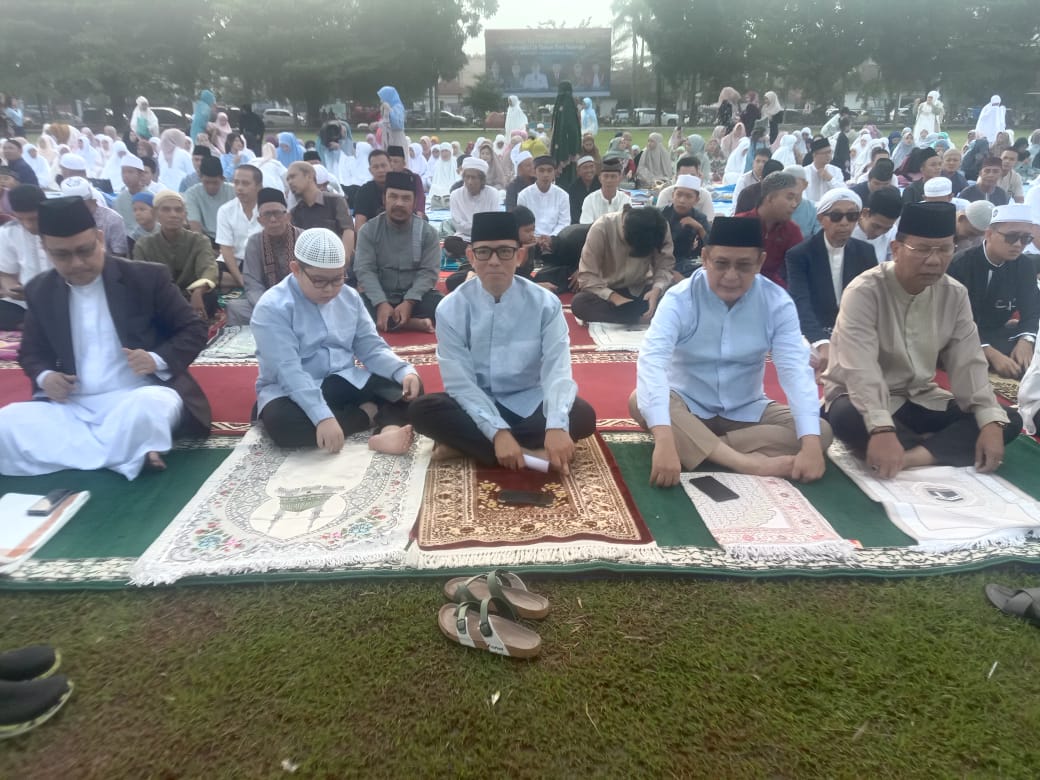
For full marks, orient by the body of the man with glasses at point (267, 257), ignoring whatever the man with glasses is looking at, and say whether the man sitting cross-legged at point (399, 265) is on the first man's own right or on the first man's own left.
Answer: on the first man's own left

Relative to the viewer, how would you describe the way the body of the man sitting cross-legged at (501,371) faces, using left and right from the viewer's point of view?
facing the viewer

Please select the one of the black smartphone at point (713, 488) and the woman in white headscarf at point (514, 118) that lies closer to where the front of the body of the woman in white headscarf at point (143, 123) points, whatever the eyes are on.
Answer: the black smartphone

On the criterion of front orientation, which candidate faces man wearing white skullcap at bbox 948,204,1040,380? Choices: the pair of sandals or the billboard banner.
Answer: the billboard banner

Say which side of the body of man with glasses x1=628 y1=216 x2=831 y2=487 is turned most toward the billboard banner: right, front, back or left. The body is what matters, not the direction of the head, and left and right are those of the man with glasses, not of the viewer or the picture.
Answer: back

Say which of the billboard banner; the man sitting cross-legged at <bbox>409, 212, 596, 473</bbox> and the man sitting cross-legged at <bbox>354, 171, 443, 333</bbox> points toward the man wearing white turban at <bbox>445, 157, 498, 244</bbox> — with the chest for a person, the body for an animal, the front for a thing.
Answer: the billboard banner

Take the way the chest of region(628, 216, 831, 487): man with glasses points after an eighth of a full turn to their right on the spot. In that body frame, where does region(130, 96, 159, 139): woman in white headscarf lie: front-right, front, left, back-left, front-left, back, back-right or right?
right

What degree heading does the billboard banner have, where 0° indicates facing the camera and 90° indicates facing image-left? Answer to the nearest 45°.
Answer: approximately 0°

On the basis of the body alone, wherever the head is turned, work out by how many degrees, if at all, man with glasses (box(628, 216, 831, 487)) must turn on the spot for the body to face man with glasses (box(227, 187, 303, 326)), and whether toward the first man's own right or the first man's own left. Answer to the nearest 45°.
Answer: approximately 90° to the first man's own right

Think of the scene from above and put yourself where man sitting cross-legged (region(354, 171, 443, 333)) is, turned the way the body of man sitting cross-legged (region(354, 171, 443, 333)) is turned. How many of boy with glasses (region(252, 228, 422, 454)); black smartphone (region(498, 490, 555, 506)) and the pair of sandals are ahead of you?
3

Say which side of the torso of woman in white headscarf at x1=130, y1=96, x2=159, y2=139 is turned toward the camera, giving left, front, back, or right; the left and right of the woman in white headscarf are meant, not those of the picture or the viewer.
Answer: front

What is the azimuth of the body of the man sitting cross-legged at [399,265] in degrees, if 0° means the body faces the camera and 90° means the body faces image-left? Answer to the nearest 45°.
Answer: approximately 0°

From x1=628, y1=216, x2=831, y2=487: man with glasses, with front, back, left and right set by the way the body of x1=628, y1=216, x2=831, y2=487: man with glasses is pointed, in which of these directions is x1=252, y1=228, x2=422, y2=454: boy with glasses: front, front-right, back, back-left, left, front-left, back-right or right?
right

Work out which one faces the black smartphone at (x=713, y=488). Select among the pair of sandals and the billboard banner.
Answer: the billboard banner
